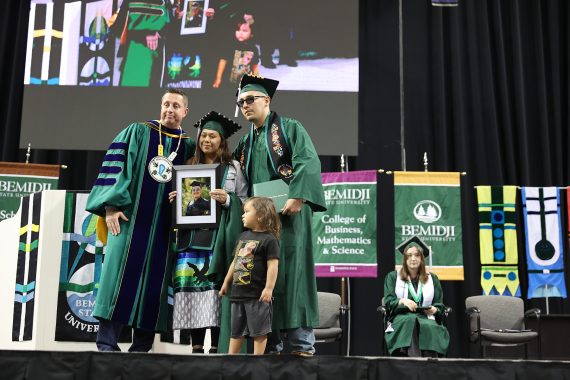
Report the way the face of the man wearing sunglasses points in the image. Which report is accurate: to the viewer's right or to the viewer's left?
to the viewer's left

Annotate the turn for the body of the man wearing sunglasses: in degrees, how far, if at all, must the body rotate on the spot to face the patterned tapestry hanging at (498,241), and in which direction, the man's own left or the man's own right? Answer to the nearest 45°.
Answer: approximately 180°

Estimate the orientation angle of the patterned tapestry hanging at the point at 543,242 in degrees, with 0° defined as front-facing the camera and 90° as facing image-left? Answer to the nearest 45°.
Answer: approximately 0°
